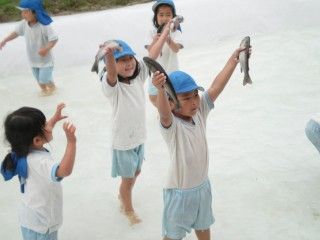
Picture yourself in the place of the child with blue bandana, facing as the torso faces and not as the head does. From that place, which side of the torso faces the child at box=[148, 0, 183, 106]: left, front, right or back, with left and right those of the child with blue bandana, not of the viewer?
front

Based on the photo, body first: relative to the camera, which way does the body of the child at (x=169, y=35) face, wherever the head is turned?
toward the camera

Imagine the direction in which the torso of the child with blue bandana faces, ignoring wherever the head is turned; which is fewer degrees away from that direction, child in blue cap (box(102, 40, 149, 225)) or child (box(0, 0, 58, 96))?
the child in blue cap

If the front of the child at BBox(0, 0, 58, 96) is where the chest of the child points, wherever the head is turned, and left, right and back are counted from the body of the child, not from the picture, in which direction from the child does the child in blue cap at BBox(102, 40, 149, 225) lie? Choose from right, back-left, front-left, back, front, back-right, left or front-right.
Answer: front-left

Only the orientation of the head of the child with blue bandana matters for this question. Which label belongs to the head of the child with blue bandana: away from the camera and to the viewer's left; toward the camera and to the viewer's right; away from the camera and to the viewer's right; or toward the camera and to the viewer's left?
away from the camera and to the viewer's right

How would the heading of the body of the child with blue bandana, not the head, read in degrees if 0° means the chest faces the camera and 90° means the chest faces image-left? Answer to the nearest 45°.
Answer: approximately 225°

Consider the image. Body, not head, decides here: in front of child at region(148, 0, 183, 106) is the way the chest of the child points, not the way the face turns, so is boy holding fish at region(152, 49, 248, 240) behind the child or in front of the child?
in front

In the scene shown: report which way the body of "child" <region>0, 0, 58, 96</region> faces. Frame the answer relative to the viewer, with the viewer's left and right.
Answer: facing the viewer and to the left of the viewer

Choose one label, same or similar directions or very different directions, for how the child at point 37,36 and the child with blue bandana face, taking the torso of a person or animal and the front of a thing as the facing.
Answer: very different directions

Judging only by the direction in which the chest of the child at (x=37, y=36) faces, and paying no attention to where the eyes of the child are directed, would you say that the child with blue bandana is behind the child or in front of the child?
in front

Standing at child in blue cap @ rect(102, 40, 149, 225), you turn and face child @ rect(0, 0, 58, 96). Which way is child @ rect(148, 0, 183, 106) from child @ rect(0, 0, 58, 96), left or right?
right
